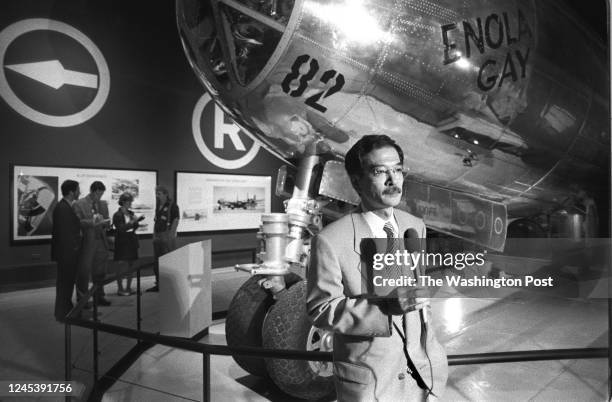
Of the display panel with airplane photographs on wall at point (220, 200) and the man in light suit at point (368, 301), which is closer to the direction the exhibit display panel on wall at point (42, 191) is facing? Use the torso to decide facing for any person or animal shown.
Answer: the man in light suit

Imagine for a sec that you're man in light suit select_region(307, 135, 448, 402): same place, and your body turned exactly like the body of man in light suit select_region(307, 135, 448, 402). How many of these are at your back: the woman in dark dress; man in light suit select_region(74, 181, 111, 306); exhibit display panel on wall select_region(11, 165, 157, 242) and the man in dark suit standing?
4

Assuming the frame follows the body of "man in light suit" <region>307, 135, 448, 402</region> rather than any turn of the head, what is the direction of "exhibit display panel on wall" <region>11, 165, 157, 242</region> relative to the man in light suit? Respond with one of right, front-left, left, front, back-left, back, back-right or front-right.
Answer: back

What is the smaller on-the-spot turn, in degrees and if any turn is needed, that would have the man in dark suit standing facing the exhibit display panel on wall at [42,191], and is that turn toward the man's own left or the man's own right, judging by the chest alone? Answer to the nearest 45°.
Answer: approximately 90° to the man's own left

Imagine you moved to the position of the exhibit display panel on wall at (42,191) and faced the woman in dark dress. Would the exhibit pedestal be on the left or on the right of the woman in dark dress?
right

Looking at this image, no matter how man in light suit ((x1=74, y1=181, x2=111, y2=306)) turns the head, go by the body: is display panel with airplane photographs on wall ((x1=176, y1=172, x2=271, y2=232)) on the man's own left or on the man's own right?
on the man's own left

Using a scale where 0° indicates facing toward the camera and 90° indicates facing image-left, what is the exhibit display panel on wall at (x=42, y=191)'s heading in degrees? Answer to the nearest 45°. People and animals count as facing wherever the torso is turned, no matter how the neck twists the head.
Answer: approximately 315°

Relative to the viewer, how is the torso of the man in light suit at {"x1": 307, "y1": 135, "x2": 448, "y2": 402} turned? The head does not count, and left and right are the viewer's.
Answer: facing the viewer and to the right of the viewer

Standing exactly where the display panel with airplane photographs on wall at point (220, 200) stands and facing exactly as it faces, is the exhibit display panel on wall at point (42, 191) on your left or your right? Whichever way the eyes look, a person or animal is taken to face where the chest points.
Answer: on your right

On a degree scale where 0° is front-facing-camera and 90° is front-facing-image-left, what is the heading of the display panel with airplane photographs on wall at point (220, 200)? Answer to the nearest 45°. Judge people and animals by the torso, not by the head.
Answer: approximately 315°

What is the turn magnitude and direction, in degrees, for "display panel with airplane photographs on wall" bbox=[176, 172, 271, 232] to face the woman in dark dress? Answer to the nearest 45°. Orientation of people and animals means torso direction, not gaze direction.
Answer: approximately 90° to its right

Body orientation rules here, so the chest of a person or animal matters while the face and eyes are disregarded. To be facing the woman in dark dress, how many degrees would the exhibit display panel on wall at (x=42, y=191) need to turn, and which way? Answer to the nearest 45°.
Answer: approximately 45° to its left

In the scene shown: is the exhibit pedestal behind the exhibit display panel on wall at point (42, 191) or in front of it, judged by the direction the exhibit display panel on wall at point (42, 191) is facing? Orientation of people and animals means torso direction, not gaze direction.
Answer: in front

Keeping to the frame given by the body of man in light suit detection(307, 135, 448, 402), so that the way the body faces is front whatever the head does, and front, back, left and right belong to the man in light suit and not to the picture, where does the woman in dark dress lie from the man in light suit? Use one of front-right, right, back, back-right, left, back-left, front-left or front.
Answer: back

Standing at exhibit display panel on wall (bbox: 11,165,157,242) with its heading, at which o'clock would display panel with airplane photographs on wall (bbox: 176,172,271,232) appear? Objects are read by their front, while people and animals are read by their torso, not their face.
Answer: display panel with airplane photographs on wall (bbox: 176,172,271,232) is roughly at 10 o'clock from exhibit display panel on wall (bbox: 11,165,157,242).
